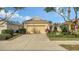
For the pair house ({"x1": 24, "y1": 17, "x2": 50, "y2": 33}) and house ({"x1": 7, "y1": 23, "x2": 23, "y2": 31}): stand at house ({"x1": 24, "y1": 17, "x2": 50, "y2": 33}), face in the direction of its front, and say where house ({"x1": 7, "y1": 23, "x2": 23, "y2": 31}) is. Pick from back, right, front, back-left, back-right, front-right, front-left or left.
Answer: right

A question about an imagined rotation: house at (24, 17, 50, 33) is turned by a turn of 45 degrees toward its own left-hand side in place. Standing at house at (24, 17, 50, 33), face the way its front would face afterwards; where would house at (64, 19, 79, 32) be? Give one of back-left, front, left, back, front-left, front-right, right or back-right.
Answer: front-left

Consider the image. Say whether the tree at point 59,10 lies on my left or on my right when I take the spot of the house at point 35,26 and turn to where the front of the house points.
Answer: on my left

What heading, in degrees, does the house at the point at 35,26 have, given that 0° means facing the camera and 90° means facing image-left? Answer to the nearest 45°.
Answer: approximately 0°

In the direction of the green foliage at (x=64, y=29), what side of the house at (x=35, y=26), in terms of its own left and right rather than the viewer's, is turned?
left
